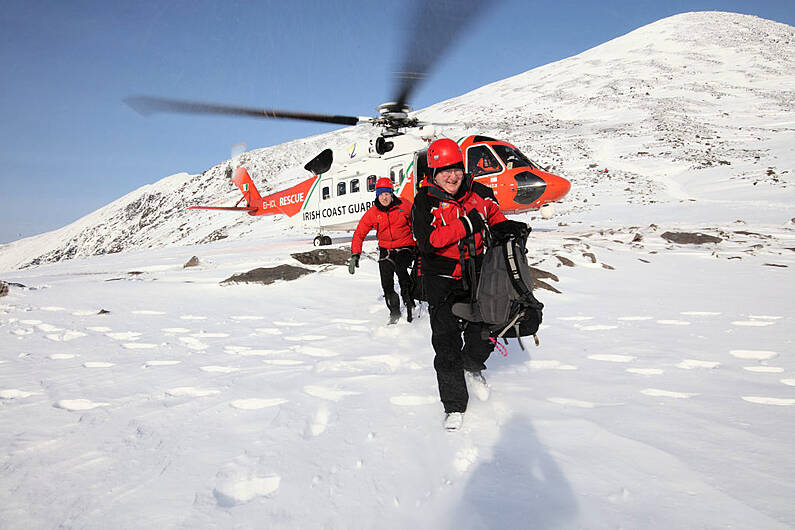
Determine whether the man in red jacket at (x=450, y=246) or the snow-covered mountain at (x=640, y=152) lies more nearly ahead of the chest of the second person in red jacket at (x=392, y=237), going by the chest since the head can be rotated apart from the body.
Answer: the man in red jacket

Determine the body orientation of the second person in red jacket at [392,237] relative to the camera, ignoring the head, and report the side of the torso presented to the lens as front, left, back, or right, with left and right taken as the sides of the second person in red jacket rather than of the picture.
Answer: front

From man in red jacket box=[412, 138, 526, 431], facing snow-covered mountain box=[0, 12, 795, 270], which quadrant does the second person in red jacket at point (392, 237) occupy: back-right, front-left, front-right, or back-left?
front-left

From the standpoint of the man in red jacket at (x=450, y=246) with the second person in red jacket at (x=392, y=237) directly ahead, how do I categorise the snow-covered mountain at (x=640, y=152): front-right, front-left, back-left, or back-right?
front-right

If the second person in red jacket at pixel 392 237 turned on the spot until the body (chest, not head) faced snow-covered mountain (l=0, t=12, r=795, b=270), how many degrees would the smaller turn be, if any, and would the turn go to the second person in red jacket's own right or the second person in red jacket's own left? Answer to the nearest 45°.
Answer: approximately 135° to the second person in red jacket's own left

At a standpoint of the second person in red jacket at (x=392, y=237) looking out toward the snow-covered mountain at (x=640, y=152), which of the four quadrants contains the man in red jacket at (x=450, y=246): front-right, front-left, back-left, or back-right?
back-right

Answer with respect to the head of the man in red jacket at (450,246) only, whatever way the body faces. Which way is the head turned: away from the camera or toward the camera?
toward the camera

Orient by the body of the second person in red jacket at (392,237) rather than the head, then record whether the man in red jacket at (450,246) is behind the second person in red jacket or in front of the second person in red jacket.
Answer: in front
